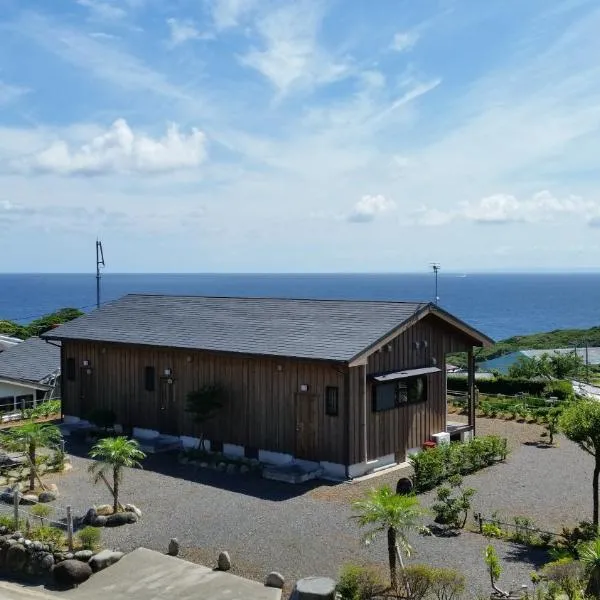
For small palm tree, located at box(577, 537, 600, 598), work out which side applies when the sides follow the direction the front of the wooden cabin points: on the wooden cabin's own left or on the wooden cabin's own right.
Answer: on the wooden cabin's own left

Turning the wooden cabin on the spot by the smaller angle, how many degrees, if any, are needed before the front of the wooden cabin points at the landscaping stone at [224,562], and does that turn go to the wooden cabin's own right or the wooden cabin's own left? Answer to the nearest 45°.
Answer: approximately 45° to the wooden cabin's own left

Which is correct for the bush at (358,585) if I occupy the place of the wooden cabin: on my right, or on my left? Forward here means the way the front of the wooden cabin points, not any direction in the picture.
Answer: on my left

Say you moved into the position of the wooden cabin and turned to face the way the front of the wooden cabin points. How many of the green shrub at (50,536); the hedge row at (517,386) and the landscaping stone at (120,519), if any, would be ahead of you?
2

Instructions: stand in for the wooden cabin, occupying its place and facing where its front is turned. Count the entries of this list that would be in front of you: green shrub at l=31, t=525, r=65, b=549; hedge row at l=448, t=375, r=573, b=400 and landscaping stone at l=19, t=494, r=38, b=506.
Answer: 2

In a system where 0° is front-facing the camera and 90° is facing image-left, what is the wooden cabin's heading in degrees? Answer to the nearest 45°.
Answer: approximately 45°

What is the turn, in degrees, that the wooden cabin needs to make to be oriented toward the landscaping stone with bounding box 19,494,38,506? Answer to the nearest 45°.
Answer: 0° — it already faces it

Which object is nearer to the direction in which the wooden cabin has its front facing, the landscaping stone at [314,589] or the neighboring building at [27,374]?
the landscaping stone

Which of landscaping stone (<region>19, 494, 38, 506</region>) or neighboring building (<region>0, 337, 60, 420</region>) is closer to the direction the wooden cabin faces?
the landscaping stone

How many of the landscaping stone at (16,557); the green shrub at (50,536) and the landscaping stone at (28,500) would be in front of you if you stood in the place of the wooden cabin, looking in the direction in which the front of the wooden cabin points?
3

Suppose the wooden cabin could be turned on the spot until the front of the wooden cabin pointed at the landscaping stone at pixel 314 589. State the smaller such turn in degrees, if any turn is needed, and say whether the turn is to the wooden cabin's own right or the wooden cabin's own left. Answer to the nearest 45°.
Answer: approximately 45° to the wooden cabin's own left

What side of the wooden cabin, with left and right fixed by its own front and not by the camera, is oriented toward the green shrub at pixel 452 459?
left

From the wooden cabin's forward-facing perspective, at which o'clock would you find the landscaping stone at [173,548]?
The landscaping stone is roughly at 11 o'clock from the wooden cabin.
